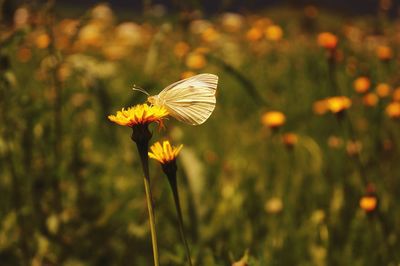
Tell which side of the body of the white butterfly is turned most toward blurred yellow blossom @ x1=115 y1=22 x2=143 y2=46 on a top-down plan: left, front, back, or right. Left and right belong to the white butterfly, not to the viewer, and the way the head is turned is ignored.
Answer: right

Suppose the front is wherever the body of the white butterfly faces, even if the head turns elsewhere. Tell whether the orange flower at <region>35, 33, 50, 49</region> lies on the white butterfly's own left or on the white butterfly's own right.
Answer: on the white butterfly's own right

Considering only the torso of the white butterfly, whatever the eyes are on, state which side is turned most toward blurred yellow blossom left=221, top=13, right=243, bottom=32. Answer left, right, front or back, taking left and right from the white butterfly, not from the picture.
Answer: right

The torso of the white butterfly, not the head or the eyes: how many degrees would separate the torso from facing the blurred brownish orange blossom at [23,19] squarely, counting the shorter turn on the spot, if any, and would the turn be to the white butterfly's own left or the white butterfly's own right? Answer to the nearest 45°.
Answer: approximately 45° to the white butterfly's own right

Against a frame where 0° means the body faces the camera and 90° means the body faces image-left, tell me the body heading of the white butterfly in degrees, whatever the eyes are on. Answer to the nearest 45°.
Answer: approximately 90°

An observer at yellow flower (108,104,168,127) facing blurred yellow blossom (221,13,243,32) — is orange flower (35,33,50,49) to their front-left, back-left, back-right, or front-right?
front-left
